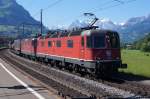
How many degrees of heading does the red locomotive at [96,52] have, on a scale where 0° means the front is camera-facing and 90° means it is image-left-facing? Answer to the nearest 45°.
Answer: approximately 315°
